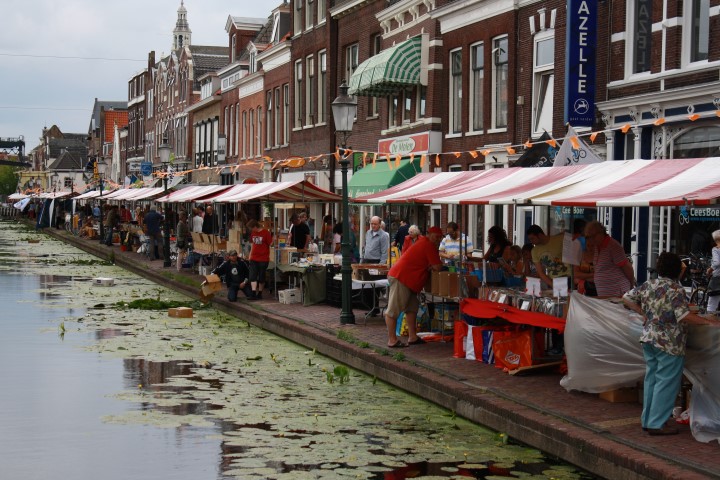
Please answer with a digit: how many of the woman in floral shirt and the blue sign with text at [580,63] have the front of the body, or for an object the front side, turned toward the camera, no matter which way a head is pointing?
1

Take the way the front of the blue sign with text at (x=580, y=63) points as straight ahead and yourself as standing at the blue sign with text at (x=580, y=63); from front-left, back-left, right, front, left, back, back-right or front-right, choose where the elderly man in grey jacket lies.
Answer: right

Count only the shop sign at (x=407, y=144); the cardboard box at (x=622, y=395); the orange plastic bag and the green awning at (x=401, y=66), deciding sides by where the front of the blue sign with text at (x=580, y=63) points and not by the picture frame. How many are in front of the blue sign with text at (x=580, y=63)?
2

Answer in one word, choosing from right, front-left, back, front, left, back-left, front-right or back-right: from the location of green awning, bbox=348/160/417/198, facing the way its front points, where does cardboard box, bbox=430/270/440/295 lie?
front-left

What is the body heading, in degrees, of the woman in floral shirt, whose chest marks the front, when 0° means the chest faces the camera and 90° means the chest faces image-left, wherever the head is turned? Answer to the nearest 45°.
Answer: approximately 225°

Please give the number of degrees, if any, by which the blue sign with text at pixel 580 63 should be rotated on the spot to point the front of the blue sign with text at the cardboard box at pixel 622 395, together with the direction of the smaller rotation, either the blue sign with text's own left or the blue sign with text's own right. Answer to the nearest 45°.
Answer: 0° — it already faces it

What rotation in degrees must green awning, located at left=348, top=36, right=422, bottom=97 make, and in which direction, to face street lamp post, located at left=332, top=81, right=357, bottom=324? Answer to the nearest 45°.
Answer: approximately 45° to its left

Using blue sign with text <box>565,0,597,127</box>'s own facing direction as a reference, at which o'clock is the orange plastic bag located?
The orange plastic bag is roughly at 12 o'clock from the blue sign with text.

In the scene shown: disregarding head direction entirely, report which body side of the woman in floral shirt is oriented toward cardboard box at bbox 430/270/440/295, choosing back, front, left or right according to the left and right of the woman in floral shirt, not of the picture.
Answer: left

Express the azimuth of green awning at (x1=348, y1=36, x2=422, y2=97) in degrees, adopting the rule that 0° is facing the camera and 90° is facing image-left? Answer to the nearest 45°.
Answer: approximately 45°

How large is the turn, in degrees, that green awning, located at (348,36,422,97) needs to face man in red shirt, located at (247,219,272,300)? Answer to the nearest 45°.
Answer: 0° — it already faces them

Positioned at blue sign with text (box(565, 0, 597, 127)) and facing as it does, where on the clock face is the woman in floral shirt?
The woman in floral shirt is roughly at 12 o'clock from the blue sign with text.

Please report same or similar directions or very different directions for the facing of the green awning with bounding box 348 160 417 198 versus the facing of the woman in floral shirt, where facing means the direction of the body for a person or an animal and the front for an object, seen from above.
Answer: very different directions

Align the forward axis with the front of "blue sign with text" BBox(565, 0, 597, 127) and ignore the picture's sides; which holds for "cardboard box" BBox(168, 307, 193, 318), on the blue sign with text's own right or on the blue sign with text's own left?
on the blue sign with text's own right

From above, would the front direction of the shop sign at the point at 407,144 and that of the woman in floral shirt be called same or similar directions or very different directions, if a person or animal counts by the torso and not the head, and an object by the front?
very different directions

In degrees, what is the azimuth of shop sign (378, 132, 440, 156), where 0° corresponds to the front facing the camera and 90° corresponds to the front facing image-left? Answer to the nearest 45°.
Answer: approximately 45°

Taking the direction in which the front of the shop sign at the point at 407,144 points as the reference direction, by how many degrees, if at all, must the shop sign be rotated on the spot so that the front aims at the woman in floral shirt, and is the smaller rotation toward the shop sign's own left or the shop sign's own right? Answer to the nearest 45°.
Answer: approximately 45° to the shop sign's own left

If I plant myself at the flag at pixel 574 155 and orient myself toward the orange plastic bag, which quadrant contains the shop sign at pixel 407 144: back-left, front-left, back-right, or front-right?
back-right
